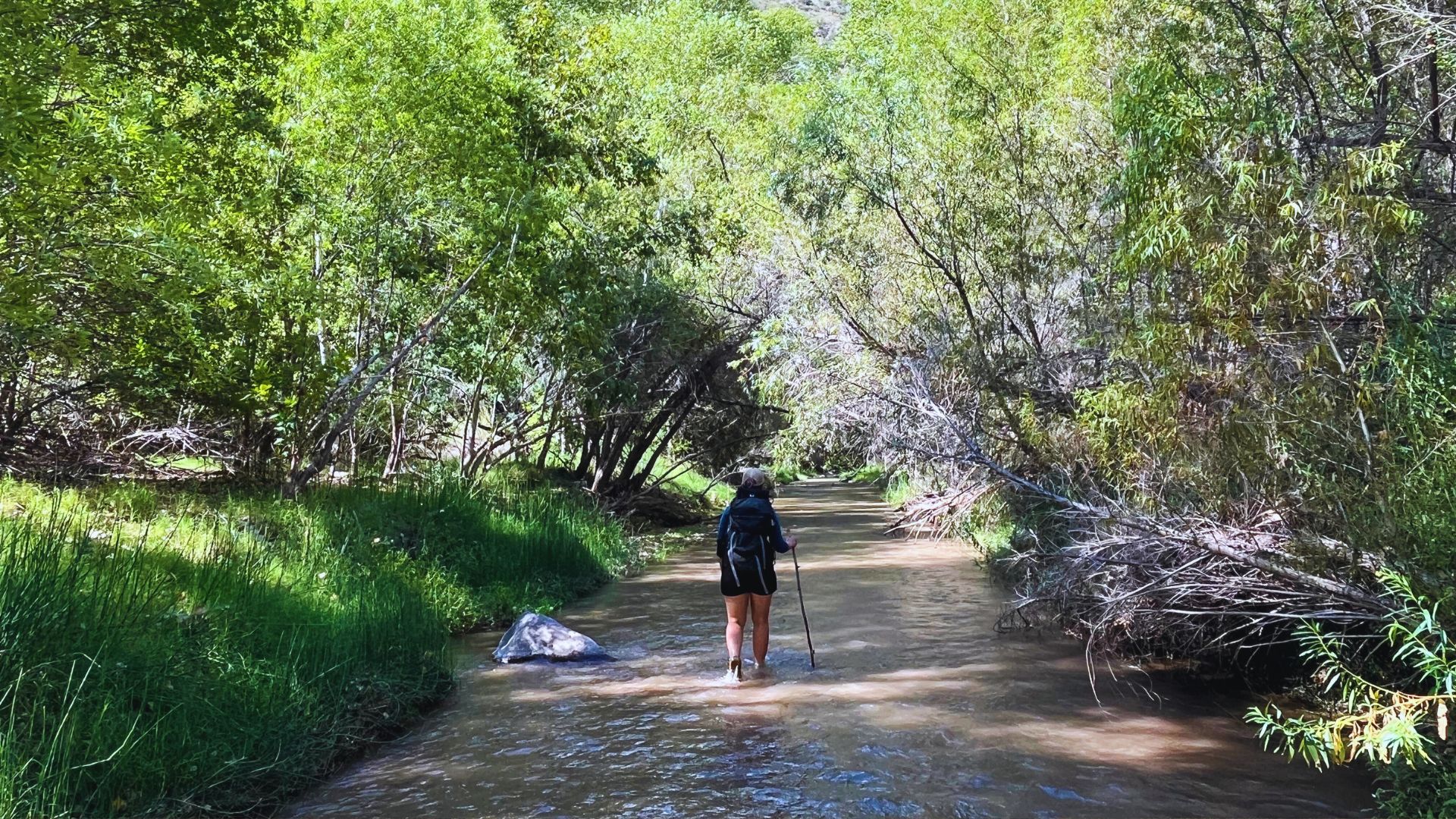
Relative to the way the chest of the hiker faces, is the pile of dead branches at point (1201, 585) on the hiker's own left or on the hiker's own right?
on the hiker's own right

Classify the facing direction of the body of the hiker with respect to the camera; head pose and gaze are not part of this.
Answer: away from the camera

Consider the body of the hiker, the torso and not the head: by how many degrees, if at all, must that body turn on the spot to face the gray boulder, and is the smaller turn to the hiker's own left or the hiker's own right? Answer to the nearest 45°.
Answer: approximately 45° to the hiker's own left
